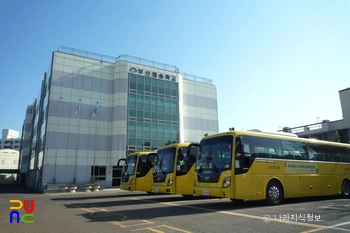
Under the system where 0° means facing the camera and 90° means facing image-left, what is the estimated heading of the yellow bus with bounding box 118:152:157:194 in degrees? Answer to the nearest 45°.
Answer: approximately 45°

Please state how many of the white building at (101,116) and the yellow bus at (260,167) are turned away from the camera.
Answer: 0

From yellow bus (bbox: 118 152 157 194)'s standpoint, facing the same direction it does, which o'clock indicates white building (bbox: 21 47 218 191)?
The white building is roughly at 4 o'clock from the yellow bus.

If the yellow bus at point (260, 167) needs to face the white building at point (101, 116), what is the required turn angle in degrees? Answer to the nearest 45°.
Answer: approximately 90° to its right

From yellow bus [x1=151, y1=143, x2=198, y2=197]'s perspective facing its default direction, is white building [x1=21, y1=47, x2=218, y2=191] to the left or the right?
on its right

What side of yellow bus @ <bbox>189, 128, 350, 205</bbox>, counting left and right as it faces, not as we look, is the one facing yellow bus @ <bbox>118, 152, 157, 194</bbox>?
right

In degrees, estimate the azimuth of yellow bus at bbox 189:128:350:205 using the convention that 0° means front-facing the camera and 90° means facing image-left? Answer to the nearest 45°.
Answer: approximately 45°

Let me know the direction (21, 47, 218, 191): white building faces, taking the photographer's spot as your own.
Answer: facing the viewer and to the right of the viewer

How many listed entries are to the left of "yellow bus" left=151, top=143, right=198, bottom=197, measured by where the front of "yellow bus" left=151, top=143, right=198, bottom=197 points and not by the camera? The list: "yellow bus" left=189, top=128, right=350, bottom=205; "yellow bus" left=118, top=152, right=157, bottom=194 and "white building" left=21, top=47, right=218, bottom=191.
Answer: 1

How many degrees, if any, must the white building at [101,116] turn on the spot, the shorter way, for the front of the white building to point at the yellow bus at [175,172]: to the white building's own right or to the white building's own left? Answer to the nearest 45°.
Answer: approximately 45° to the white building's own right

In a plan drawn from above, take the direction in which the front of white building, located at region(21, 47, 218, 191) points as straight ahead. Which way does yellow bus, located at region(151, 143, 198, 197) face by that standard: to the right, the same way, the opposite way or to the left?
to the right

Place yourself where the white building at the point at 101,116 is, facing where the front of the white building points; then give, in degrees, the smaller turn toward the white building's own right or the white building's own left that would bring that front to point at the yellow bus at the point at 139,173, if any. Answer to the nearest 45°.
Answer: approximately 45° to the white building's own right

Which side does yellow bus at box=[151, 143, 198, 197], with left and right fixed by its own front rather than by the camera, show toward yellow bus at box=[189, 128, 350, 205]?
left
